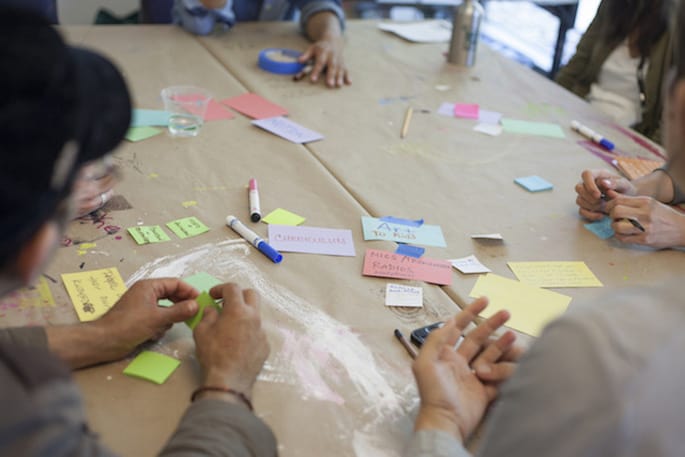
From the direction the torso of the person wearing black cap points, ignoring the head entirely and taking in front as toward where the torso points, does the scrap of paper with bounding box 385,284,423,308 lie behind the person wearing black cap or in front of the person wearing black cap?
in front

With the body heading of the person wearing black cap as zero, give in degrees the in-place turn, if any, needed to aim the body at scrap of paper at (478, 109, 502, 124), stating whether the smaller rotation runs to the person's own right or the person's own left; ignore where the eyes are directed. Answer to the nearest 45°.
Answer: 0° — they already face it

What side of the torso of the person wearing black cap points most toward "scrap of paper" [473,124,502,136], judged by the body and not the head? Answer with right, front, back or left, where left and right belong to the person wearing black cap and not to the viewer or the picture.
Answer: front

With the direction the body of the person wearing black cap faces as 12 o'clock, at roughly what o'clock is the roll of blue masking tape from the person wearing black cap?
The roll of blue masking tape is roughly at 11 o'clock from the person wearing black cap.

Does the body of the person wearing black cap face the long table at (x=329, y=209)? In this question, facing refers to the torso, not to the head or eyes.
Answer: yes

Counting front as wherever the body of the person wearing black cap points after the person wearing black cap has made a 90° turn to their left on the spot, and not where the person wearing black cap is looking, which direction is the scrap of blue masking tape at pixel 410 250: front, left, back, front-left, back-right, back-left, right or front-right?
right

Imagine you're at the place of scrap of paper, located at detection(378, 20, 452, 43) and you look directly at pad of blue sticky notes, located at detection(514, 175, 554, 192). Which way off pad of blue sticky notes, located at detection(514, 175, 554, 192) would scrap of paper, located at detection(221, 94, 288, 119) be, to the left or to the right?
right

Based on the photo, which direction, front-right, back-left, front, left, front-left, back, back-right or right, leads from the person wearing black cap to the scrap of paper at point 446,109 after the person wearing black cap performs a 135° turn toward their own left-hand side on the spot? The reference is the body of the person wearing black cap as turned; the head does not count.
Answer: back-right

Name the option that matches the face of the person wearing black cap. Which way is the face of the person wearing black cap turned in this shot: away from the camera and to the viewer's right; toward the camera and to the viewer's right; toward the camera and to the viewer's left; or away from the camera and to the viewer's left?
away from the camera and to the viewer's right

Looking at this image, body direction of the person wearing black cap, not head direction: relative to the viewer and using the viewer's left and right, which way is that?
facing away from the viewer and to the right of the viewer
